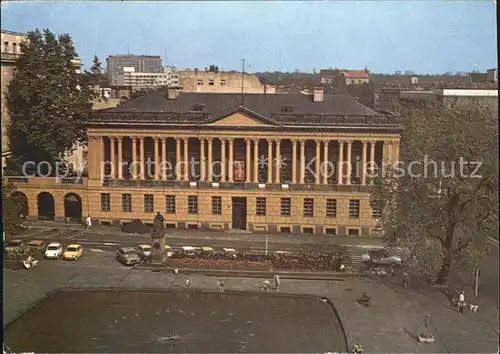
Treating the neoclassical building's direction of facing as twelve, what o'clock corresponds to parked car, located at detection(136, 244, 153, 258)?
The parked car is roughly at 1 o'clock from the neoclassical building.

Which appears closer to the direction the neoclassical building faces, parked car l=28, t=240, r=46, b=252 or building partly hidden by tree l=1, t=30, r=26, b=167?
the parked car

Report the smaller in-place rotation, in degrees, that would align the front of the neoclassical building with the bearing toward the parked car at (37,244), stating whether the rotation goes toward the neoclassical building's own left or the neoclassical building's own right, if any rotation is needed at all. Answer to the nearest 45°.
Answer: approximately 45° to the neoclassical building's own right

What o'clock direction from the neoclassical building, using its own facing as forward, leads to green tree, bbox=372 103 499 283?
The green tree is roughly at 11 o'clock from the neoclassical building.

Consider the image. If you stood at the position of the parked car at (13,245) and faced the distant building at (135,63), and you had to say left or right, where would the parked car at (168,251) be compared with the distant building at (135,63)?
right

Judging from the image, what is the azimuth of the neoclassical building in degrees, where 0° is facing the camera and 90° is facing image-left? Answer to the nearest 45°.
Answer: approximately 0°

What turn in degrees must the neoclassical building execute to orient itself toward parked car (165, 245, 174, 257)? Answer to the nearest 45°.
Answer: approximately 45° to its right

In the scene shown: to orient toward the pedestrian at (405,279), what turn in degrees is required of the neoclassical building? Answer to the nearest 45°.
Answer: approximately 45° to its left

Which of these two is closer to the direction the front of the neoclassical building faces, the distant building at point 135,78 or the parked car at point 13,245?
the parked car
